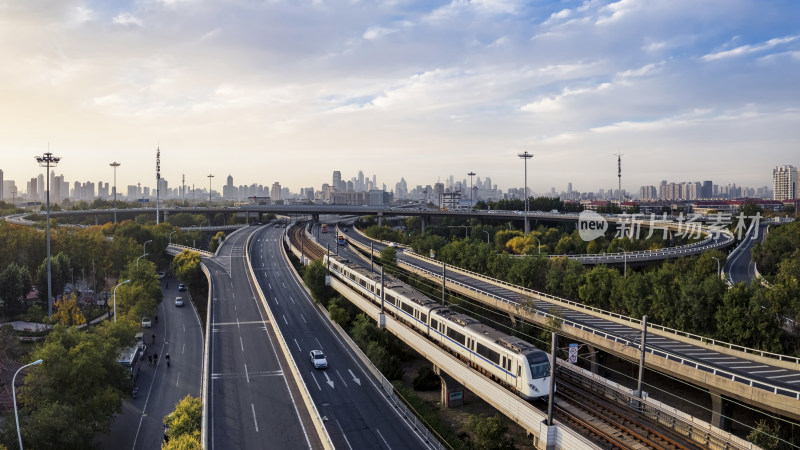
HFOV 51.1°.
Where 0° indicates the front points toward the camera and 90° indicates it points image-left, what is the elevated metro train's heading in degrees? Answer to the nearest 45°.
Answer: approximately 315°

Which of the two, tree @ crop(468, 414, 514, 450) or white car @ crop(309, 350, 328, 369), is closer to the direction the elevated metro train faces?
the tree

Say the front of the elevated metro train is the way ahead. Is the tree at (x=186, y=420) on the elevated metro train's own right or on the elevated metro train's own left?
on the elevated metro train's own right

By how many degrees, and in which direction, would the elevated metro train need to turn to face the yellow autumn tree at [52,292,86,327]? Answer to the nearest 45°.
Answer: approximately 180°
